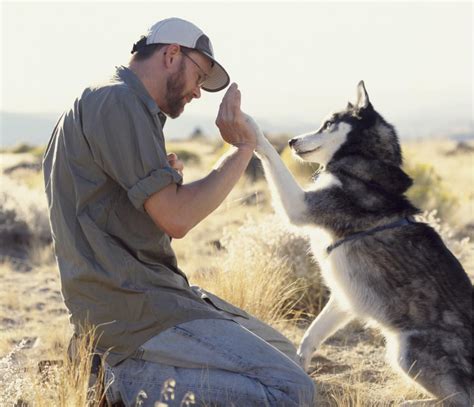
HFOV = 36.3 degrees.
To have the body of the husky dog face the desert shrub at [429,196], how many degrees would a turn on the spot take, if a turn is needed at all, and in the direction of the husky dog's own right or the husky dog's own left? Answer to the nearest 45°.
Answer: approximately 90° to the husky dog's own right

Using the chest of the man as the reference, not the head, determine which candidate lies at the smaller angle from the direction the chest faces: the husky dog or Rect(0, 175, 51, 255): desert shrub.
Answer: the husky dog

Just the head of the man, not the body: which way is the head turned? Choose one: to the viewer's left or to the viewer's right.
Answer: to the viewer's right

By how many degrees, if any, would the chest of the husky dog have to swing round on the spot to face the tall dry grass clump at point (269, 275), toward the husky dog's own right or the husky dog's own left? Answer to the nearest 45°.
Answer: approximately 45° to the husky dog's own right

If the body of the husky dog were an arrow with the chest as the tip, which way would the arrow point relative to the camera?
to the viewer's left

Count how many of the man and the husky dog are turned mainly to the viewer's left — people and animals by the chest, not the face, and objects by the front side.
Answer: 1

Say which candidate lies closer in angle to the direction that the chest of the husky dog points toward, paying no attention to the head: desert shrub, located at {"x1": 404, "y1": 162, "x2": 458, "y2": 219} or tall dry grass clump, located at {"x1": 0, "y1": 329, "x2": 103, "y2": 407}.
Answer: the tall dry grass clump

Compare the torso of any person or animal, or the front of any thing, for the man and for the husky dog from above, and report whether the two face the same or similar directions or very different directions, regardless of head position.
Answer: very different directions

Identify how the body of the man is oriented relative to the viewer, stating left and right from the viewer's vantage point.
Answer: facing to the right of the viewer

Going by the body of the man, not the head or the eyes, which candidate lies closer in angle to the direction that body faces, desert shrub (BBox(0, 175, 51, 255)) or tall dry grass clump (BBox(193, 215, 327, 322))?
the tall dry grass clump

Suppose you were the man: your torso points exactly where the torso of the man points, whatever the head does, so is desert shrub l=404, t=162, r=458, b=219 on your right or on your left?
on your left

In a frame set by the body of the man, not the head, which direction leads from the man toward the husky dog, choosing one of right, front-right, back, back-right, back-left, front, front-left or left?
front-left

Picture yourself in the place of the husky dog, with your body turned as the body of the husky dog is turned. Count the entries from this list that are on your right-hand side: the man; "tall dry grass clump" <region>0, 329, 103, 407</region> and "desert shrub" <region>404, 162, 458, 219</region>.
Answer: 1
